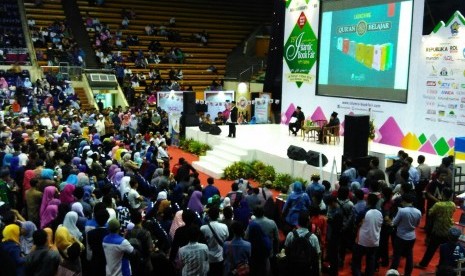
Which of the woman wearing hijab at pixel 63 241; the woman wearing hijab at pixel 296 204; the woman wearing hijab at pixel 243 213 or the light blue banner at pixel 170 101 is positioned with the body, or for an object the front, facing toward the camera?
the light blue banner

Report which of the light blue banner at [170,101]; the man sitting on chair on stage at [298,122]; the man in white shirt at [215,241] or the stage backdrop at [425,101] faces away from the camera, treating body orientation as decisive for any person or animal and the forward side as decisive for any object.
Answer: the man in white shirt

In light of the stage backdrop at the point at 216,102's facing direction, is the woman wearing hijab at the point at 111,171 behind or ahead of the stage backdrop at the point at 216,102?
ahead

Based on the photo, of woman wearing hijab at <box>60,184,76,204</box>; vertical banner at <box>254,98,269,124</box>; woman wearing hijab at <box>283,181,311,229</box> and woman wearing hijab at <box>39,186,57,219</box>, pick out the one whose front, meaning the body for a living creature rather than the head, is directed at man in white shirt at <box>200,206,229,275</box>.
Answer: the vertical banner

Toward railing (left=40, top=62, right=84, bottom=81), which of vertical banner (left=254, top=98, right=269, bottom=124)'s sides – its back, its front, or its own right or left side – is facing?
right

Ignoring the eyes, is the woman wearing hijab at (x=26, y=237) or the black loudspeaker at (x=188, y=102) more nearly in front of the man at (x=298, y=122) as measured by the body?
the woman wearing hijab

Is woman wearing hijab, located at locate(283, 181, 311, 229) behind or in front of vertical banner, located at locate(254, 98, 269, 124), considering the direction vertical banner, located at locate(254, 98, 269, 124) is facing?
in front

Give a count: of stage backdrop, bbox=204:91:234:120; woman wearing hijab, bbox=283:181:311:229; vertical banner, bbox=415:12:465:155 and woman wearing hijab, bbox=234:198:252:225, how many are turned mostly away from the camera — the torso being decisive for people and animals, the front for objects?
2

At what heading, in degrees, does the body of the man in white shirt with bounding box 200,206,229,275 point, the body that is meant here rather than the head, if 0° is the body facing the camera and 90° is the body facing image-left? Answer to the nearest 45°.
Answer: approximately 180°

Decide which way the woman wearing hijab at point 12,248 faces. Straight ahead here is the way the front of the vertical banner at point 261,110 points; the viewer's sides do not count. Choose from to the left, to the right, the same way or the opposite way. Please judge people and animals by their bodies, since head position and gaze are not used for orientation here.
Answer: the opposite way

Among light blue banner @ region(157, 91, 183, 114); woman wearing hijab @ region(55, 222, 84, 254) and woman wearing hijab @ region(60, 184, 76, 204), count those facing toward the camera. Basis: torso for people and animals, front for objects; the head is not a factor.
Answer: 1

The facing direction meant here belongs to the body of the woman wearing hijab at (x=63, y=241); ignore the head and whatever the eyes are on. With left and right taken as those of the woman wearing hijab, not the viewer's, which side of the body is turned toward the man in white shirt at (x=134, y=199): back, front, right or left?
front

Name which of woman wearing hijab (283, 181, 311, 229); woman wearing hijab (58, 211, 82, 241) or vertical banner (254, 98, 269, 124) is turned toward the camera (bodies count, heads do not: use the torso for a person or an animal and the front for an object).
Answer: the vertical banner

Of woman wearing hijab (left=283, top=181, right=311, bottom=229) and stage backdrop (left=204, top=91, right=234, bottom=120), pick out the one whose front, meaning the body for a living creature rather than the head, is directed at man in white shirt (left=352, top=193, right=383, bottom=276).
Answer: the stage backdrop

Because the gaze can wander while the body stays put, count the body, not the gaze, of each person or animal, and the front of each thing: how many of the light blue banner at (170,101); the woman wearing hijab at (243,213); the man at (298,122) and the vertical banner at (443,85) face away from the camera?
1

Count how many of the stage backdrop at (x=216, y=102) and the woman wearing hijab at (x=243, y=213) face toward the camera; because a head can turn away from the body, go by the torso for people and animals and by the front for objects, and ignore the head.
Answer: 1

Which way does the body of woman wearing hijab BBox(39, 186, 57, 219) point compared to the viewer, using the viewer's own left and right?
facing away from the viewer and to the right of the viewer

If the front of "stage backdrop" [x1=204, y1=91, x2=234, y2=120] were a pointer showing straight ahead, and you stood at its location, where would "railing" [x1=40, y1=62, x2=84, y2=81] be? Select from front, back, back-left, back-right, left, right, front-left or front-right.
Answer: right

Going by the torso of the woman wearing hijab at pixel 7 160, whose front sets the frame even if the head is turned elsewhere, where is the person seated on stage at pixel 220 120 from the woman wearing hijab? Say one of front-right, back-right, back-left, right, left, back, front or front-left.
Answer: front

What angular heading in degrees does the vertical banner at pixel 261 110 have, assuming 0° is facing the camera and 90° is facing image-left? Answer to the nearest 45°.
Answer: approximately 0°
